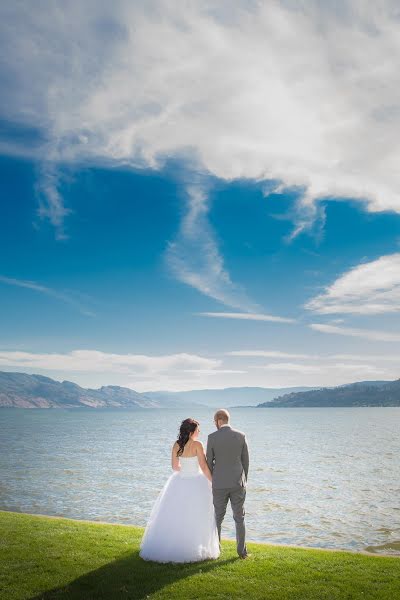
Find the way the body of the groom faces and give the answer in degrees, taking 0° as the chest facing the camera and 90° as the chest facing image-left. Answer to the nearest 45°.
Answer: approximately 180°
